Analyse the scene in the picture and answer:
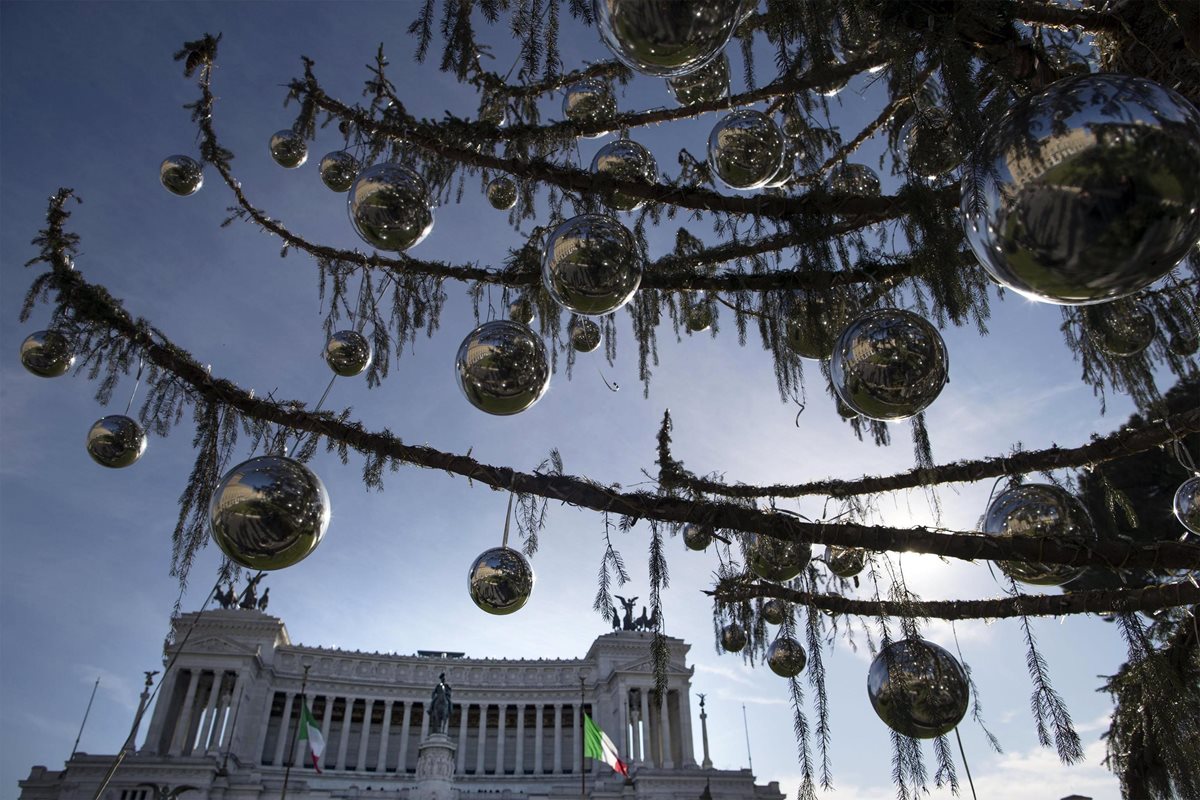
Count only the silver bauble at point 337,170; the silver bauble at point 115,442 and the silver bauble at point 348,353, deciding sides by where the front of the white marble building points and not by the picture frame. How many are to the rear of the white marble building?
0

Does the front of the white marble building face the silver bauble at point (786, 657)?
yes

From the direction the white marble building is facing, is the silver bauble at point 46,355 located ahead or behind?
ahead

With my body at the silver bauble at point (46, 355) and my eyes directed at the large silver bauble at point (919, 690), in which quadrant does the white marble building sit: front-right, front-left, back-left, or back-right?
back-left

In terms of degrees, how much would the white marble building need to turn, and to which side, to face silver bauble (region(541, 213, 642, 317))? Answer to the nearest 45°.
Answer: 0° — it already faces it

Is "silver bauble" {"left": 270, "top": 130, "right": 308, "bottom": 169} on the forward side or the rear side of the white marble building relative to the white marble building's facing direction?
on the forward side

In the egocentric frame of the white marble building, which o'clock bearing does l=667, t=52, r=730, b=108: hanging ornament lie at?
The hanging ornament is roughly at 12 o'clock from the white marble building.

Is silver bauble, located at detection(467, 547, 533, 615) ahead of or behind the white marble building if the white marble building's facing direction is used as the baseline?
ahead

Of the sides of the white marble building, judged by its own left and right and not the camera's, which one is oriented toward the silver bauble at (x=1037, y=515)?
front

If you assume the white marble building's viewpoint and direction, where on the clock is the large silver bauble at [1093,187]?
The large silver bauble is roughly at 12 o'clock from the white marble building.

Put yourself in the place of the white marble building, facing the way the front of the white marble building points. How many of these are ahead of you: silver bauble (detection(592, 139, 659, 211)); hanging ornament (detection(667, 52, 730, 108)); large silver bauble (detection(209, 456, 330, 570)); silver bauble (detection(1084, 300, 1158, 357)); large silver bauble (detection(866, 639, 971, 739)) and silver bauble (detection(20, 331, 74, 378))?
6

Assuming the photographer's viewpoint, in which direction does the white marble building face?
facing the viewer

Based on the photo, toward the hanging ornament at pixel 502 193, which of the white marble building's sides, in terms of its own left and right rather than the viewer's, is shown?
front

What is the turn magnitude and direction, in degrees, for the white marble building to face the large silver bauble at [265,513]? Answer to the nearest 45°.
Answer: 0° — it already faces it
